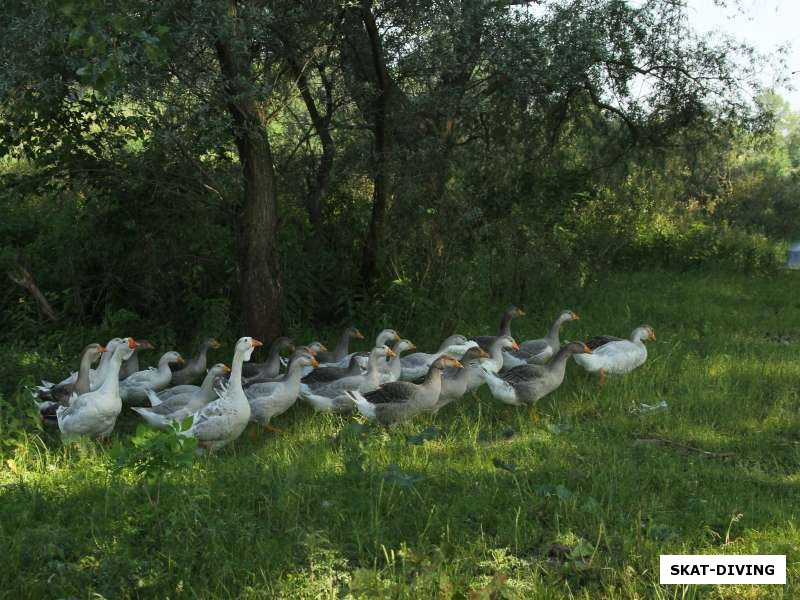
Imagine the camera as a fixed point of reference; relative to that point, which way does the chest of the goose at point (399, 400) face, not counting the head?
to the viewer's right

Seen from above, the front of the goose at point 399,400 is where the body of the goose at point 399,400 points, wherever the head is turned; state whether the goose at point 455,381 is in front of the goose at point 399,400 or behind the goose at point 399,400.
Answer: in front

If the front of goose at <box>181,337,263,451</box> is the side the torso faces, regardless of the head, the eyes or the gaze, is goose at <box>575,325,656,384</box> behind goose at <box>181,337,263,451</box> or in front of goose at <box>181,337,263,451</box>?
in front

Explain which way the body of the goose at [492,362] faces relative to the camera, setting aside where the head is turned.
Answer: to the viewer's right

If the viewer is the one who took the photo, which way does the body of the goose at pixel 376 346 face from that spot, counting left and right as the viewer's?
facing to the right of the viewer

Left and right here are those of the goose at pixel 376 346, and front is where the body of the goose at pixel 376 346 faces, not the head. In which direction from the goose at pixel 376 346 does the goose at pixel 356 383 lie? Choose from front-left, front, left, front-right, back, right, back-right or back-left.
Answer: right

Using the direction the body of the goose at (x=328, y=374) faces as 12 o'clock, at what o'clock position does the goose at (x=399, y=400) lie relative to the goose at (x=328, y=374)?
the goose at (x=399, y=400) is roughly at 2 o'clock from the goose at (x=328, y=374).

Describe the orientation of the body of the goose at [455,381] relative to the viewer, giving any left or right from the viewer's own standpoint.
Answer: facing to the right of the viewer

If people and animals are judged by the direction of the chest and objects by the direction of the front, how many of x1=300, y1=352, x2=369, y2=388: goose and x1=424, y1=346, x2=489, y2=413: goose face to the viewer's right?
2

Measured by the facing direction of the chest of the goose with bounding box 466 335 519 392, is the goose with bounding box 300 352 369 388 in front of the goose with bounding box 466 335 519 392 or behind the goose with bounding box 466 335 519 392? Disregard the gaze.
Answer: behind

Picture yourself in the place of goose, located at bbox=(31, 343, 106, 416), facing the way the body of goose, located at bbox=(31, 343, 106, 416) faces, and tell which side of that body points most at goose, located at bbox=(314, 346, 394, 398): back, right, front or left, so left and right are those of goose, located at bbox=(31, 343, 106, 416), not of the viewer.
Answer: front

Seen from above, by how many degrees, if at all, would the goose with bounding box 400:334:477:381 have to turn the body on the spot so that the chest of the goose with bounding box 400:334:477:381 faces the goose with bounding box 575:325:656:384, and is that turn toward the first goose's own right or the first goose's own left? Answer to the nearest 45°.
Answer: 0° — it already faces it

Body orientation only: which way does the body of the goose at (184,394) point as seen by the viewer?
to the viewer's right

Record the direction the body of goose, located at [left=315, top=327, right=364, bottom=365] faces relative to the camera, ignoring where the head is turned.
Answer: to the viewer's right

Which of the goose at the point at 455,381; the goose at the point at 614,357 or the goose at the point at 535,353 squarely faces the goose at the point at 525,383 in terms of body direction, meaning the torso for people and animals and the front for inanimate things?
the goose at the point at 455,381

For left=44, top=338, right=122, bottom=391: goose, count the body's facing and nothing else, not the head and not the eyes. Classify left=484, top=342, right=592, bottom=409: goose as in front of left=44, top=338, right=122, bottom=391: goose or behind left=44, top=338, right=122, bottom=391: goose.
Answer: in front
